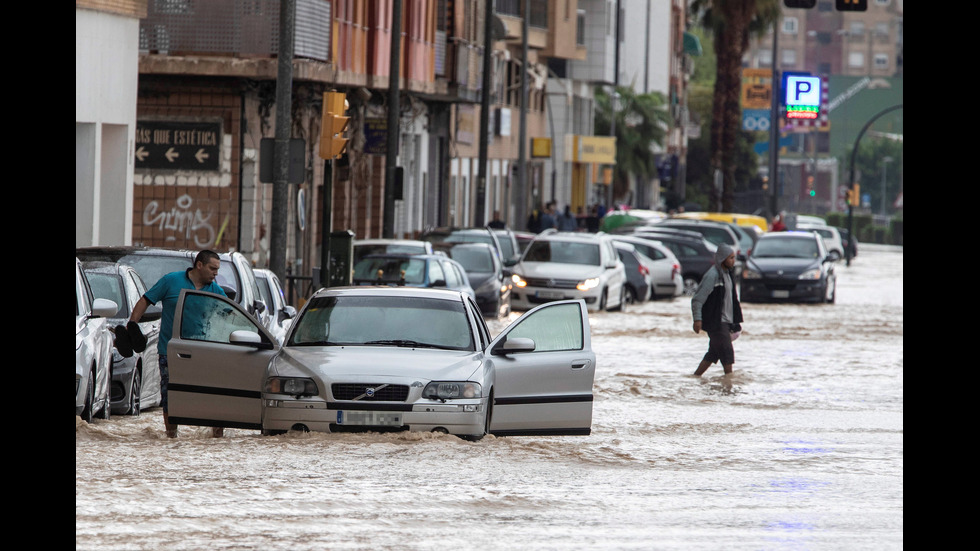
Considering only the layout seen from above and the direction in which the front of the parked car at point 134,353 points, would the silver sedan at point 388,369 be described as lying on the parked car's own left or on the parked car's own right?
on the parked car's own left

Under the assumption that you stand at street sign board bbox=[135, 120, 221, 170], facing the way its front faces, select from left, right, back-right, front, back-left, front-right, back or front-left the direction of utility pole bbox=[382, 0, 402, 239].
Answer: left

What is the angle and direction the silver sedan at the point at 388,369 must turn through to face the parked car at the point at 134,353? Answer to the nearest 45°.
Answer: approximately 135° to its right

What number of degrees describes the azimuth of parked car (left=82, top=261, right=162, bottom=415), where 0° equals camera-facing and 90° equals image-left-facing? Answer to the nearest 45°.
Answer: approximately 45°

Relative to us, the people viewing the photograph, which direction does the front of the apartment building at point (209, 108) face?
facing the viewer and to the right of the viewer

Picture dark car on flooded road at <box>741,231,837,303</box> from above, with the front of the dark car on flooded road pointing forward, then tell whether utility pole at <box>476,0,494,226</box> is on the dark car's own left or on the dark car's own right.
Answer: on the dark car's own right

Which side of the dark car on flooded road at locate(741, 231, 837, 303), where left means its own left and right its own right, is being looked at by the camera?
front

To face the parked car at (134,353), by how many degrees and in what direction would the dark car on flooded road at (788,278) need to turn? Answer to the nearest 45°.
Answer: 0° — it already faces it

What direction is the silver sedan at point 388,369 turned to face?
toward the camera
